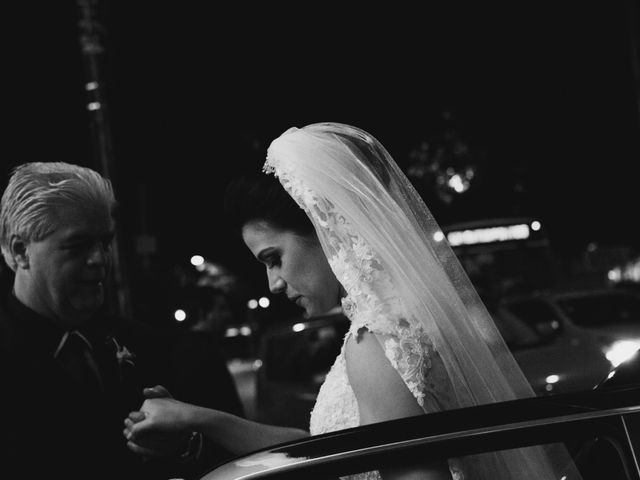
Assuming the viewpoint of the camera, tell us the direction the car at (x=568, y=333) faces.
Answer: facing the viewer and to the right of the viewer

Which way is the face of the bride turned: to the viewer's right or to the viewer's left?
to the viewer's left

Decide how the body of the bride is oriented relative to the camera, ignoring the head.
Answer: to the viewer's left

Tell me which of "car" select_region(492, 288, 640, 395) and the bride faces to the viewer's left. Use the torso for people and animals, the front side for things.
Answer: the bride

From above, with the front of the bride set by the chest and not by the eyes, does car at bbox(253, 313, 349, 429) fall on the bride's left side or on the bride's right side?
on the bride's right side

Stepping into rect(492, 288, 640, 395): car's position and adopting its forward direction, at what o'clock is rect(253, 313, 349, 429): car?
rect(253, 313, 349, 429): car is roughly at 3 o'clock from rect(492, 288, 640, 395): car.
